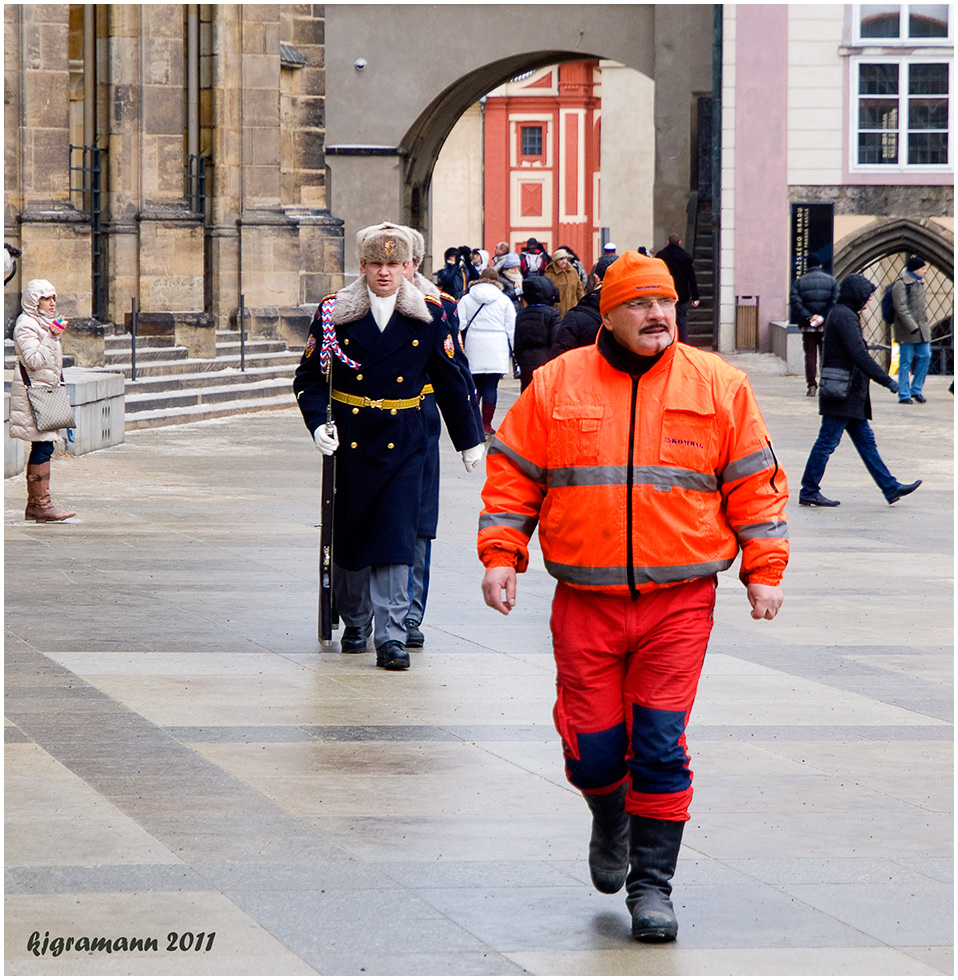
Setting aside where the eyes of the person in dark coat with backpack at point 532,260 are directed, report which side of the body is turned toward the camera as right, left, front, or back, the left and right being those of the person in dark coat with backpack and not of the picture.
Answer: back

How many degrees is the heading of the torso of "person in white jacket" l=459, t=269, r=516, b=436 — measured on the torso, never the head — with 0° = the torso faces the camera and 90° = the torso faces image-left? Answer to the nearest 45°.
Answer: approximately 180°

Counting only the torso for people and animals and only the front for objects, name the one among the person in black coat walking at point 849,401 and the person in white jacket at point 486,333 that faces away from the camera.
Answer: the person in white jacket

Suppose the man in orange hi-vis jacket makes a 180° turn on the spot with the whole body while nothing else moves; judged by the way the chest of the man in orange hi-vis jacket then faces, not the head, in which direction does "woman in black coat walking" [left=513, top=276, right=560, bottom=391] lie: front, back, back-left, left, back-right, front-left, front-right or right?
front

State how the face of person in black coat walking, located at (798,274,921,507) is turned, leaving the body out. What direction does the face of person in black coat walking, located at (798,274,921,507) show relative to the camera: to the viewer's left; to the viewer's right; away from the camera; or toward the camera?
to the viewer's right

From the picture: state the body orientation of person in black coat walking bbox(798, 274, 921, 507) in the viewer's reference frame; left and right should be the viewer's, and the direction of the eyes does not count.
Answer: facing to the right of the viewer
